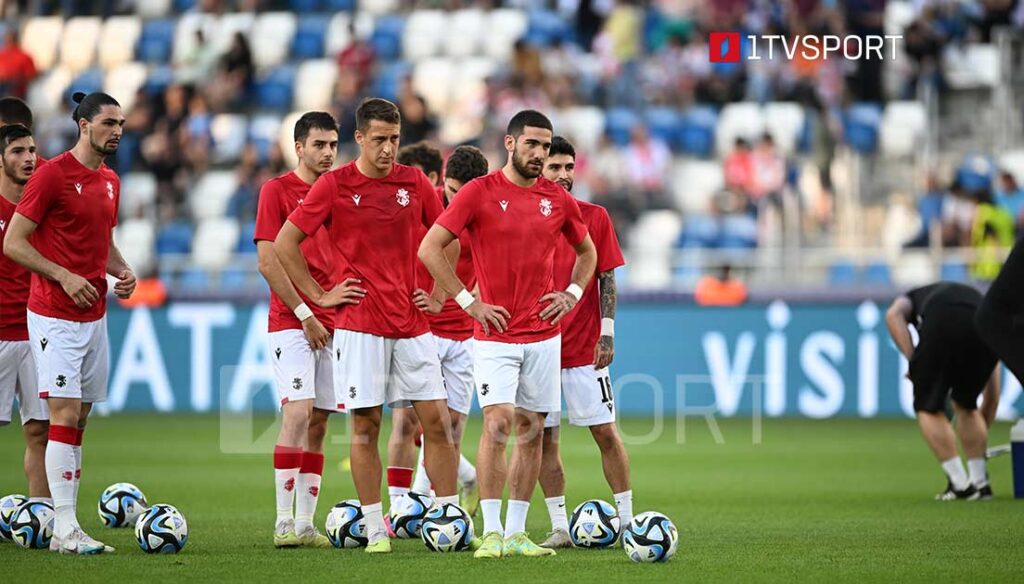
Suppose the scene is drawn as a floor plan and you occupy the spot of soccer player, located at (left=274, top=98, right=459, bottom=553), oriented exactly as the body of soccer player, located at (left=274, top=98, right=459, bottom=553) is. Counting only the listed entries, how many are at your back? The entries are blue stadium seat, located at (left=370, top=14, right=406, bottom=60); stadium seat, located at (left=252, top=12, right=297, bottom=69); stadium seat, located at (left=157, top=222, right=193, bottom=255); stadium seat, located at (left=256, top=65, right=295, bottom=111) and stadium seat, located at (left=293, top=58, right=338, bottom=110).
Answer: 5

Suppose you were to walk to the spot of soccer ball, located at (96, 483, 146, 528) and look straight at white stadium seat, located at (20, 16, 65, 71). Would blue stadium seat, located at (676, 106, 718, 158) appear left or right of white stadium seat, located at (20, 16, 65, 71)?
right

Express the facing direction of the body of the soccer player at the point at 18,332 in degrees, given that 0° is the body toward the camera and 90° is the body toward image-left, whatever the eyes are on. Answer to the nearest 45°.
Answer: approximately 315°

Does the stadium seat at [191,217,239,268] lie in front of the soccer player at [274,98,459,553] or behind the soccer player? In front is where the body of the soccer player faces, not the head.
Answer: behind

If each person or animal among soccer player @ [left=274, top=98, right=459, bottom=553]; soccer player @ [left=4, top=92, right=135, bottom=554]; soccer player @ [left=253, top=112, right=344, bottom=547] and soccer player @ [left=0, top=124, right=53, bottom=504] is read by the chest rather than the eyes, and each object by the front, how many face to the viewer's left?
0

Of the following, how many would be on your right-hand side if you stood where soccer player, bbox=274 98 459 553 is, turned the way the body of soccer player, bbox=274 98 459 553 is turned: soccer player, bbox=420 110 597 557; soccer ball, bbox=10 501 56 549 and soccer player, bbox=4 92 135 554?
2

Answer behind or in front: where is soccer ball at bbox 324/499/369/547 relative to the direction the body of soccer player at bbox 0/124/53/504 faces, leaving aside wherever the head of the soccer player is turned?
in front

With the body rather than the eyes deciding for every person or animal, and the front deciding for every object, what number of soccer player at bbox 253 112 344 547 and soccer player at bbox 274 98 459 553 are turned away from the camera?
0

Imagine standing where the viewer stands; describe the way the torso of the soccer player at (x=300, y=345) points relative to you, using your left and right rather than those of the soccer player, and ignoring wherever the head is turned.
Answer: facing the viewer and to the right of the viewer

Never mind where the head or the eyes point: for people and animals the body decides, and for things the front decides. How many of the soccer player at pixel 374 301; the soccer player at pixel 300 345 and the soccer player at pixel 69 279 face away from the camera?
0

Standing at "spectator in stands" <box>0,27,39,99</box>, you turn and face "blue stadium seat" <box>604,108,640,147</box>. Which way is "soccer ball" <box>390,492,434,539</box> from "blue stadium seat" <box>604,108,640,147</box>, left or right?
right

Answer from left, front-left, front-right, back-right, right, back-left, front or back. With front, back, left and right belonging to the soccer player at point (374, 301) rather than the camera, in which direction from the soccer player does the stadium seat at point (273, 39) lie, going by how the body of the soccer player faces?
back

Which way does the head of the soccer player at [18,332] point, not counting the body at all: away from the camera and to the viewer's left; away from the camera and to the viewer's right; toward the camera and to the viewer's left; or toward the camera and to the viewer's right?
toward the camera and to the viewer's right

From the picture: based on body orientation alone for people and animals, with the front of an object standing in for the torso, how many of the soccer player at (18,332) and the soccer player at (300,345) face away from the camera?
0

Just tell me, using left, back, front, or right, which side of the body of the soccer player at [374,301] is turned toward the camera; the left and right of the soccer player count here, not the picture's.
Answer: front

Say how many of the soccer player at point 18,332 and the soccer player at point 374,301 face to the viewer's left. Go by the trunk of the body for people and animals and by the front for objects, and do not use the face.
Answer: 0
